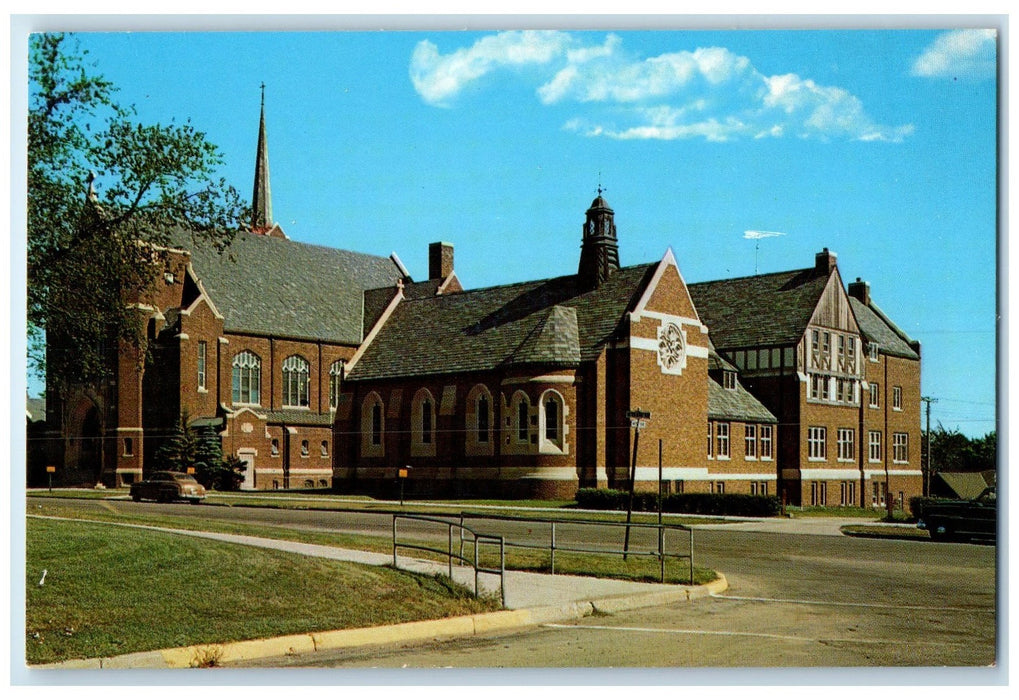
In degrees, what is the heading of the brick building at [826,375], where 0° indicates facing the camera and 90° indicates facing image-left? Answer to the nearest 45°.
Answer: approximately 315°

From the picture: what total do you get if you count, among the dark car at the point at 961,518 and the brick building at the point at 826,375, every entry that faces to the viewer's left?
1

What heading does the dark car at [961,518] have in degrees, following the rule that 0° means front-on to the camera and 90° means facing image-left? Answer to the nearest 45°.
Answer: approximately 90°
